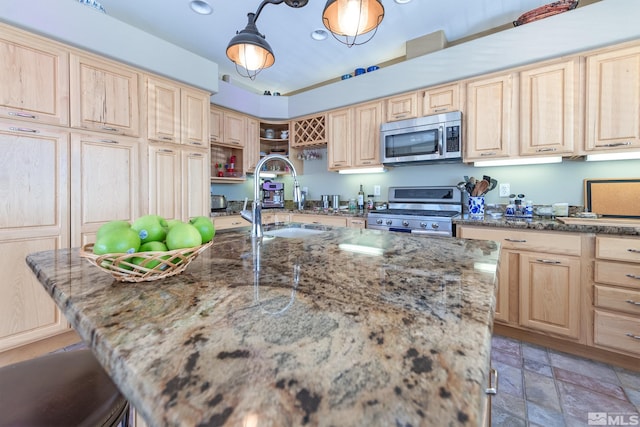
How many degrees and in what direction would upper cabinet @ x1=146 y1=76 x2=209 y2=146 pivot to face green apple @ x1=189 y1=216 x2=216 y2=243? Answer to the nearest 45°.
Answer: approximately 45° to its right

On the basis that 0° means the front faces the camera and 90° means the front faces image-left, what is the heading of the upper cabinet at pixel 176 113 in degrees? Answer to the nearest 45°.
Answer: approximately 315°

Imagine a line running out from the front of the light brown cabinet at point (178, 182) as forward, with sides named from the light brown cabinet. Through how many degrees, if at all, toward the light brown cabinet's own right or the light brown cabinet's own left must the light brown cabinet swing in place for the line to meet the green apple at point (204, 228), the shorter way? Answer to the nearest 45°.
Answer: approximately 45° to the light brown cabinet's own right

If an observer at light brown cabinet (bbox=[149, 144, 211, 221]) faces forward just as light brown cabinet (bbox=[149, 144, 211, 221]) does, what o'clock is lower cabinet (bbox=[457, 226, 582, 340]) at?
The lower cabinet is roughly at 12 o'clock from the light brown cabinet.
